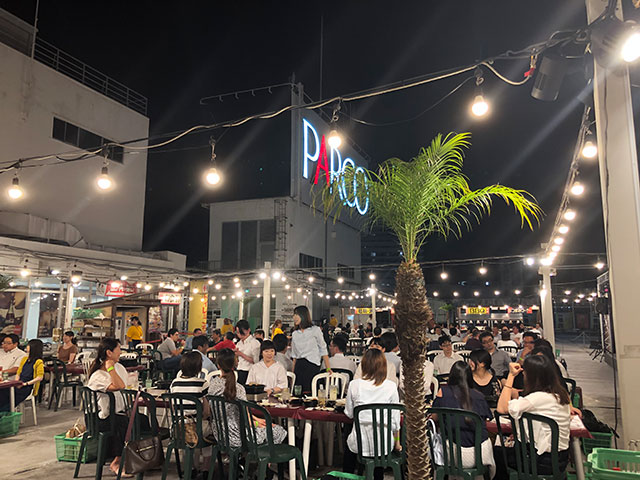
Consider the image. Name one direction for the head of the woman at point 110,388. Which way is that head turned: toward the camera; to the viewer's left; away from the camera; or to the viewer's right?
to the viewer's right

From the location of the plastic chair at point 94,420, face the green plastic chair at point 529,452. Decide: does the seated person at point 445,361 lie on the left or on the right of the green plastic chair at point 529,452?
left

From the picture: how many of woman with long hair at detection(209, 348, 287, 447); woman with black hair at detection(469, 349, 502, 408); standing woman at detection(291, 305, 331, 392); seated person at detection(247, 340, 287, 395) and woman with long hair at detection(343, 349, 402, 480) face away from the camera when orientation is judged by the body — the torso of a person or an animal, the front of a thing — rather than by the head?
2

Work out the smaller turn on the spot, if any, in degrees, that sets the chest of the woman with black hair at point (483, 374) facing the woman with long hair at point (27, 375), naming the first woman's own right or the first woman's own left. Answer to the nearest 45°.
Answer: approximately 45° to the first woman's own right

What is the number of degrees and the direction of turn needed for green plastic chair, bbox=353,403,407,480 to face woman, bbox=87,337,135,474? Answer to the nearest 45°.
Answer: approximately 90° to its left

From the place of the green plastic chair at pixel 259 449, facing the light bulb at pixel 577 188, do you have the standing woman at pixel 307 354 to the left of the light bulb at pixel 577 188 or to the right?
left

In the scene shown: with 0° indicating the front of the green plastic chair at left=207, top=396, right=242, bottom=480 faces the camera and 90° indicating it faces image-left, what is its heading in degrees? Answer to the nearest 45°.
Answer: approximately 225°

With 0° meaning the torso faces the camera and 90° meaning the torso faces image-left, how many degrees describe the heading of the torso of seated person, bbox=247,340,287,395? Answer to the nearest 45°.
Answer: approximately 0°

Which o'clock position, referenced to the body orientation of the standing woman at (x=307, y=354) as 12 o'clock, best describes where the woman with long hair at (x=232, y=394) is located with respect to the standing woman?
The woman with long hair is roughly at 11 o'clock from the standing woman.
